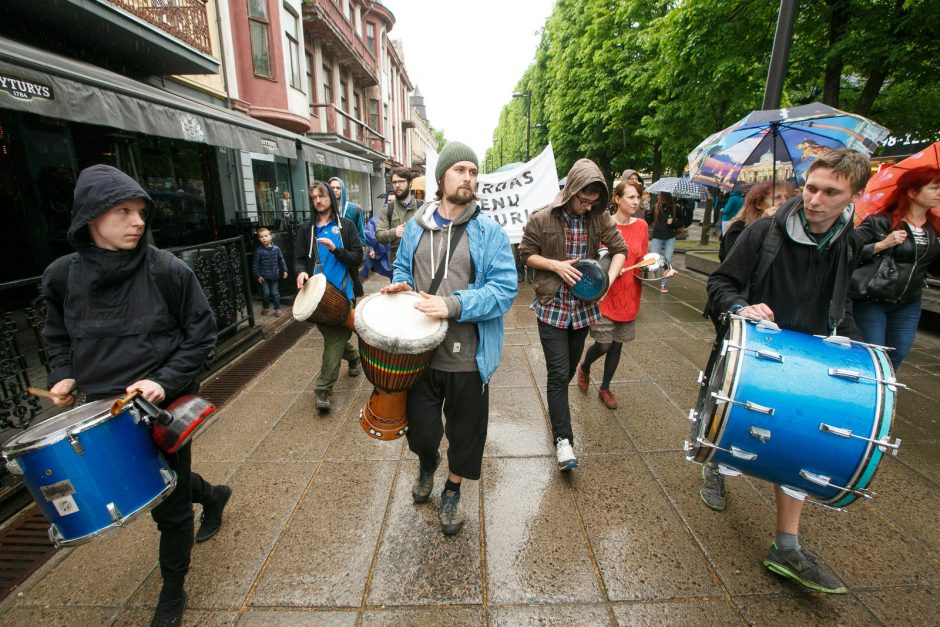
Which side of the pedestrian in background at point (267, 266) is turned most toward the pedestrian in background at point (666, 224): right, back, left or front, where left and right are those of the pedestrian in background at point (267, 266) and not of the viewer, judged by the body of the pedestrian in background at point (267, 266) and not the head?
left

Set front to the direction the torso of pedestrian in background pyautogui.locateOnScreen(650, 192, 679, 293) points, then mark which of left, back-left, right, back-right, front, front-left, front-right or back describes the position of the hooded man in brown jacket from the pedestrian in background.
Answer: front

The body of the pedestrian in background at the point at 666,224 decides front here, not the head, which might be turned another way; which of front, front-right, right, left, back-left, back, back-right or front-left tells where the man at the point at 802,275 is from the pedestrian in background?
front

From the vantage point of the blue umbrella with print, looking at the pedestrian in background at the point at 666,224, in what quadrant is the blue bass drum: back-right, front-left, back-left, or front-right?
back-left

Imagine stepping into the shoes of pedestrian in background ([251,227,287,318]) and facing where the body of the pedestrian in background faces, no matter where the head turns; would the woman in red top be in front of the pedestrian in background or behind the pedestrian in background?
in front

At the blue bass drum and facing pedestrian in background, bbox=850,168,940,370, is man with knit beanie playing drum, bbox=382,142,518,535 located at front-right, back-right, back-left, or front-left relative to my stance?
back-left

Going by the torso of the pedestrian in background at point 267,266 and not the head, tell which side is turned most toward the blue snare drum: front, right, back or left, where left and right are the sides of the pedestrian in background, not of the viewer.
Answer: front

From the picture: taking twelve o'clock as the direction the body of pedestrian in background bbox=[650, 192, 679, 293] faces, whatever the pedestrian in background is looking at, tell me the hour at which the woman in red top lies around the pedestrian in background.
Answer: The woman in red top is roughly at 12 o'clock from the pedestrian in background.

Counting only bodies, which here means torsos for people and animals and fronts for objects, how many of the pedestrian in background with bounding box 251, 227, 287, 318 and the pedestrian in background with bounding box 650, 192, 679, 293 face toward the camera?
2

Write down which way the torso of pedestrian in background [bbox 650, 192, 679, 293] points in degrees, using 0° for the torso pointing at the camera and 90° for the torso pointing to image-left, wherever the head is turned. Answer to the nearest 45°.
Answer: approximately 0°

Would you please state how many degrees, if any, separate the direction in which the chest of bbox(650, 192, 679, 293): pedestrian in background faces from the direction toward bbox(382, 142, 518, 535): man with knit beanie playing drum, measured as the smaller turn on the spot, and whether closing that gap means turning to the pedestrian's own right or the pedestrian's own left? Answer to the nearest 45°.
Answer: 0° — they already face them

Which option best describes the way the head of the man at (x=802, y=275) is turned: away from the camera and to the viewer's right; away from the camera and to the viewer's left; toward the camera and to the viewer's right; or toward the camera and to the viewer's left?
toward the camera and to the viewer's left

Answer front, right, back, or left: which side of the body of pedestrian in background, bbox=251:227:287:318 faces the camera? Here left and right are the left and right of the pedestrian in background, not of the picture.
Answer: front
